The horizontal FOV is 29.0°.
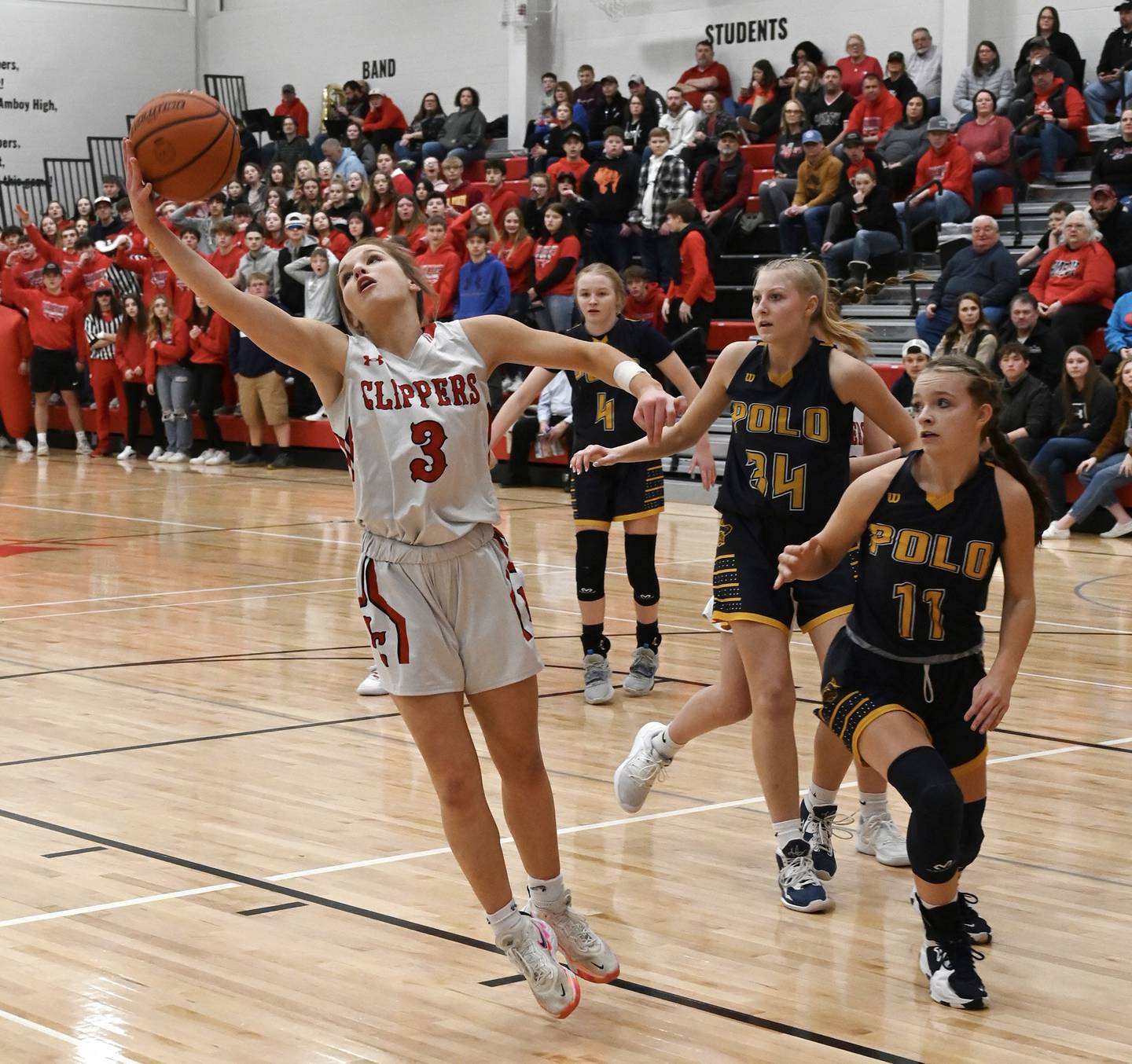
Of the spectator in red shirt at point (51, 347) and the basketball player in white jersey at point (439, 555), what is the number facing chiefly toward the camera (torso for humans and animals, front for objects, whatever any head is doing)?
2

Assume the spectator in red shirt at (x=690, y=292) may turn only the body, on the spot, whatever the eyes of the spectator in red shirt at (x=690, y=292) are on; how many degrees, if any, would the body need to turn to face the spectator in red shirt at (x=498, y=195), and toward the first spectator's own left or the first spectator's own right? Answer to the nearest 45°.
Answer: approximately 45° to the first spectator's own right

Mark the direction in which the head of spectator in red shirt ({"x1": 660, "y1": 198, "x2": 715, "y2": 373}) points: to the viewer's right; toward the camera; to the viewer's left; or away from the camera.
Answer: to the viewer's left

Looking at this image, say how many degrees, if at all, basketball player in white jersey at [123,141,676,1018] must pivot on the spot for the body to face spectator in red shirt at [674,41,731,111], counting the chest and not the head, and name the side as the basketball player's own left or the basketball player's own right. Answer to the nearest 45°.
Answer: approximately 180°

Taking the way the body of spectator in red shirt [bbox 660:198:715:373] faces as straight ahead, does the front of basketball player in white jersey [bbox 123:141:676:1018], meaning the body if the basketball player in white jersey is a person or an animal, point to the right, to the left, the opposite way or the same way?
to the left

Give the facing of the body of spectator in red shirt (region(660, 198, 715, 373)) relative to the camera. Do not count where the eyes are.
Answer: to the viewer's left

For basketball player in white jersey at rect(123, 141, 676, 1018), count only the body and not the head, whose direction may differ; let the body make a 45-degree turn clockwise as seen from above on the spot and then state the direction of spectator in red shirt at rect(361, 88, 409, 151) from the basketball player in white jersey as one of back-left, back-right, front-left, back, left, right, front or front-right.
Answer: back-right

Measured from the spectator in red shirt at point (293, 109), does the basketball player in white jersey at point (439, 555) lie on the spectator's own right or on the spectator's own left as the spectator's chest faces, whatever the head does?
on the spectator's own left
